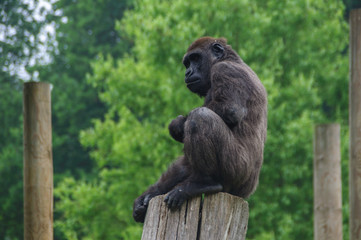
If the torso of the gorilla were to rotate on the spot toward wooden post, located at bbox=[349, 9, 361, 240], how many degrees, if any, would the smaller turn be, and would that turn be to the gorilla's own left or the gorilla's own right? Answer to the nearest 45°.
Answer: approximately 180°

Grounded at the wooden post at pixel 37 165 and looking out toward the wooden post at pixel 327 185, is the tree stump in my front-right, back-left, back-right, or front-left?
front-right

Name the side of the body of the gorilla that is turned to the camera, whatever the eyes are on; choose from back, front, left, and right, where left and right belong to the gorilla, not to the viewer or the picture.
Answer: left

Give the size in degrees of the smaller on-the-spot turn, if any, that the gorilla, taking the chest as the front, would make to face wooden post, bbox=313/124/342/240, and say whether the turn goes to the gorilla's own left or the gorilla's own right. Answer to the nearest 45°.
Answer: approximately 135° to the gorilla's own right

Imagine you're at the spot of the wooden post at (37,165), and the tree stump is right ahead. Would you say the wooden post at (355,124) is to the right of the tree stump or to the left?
left

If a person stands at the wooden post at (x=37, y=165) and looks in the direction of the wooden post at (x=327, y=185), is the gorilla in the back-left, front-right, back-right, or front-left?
front-right

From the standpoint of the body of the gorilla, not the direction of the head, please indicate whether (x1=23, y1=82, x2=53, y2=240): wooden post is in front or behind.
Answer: in front
